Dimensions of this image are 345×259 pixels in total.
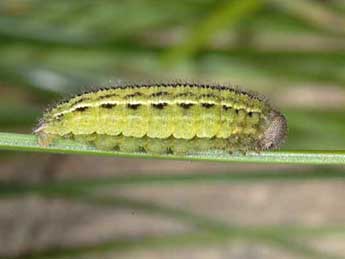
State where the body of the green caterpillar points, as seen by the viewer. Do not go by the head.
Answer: to the viewer's right
